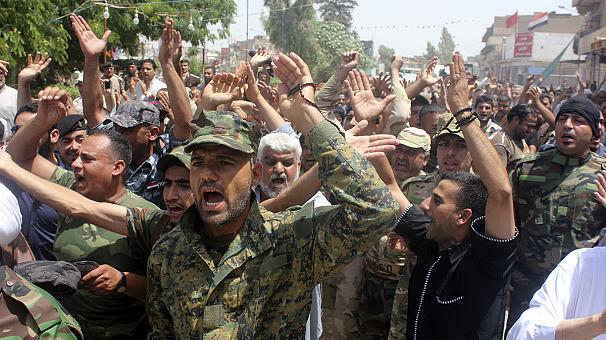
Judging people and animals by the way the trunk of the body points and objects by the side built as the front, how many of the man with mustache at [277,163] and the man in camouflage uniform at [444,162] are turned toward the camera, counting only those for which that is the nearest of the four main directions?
2

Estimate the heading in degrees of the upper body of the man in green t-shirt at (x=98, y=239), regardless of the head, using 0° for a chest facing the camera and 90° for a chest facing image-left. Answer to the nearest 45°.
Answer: approximately 45°

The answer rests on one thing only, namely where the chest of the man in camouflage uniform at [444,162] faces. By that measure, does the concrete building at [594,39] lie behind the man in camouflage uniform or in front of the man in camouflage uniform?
behind

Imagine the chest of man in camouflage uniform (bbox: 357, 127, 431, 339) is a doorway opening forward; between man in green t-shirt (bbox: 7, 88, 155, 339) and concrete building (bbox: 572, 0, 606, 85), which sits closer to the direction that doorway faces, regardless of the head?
the man in green t-shirt

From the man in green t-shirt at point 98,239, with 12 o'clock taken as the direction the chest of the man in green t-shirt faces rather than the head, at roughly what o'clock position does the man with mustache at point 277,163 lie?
The man with mustache is roughly at 7 o'clock from the man in green t-shirt.

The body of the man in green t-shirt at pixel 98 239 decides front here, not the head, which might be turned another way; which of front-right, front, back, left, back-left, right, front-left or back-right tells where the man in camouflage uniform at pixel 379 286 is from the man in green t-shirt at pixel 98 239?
back-left

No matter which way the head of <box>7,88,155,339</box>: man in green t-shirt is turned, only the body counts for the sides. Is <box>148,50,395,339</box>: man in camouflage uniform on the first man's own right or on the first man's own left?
on the first man's own left

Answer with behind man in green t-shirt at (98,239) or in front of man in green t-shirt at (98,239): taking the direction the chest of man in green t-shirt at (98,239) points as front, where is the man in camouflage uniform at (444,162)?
behind

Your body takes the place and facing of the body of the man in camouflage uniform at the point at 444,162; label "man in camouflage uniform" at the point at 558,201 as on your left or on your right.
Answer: on your left
